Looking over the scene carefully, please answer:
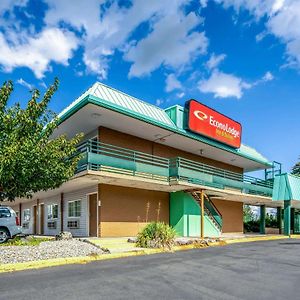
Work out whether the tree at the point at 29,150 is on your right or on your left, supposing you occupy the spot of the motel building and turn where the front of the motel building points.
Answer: on your right

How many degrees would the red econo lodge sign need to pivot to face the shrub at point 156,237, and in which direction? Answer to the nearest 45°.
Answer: approximately 45° to its right

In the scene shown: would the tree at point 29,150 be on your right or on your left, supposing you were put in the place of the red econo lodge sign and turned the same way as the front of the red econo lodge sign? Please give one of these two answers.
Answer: on your right
